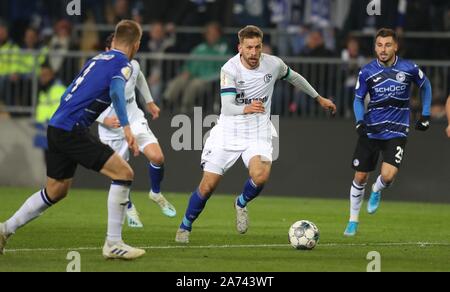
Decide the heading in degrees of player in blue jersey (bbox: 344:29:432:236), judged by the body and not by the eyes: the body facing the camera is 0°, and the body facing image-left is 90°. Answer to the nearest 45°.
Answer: approximately 0°

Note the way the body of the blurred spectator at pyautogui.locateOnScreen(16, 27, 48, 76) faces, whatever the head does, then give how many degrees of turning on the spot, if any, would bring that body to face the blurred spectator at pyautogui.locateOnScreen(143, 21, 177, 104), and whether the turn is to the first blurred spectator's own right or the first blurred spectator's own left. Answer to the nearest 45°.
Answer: approximately 90° to the first blurred spectator's own left

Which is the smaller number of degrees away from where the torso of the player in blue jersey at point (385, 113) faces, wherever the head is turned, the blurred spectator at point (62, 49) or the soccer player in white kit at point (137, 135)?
the soccer player in white kit

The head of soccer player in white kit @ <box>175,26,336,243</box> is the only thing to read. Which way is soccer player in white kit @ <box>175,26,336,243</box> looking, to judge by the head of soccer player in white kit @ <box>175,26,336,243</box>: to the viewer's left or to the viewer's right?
to the viewer's right
